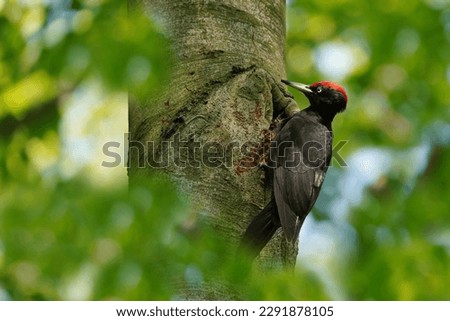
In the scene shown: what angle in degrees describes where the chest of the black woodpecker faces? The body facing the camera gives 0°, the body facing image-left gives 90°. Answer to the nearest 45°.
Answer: approximately 135°
